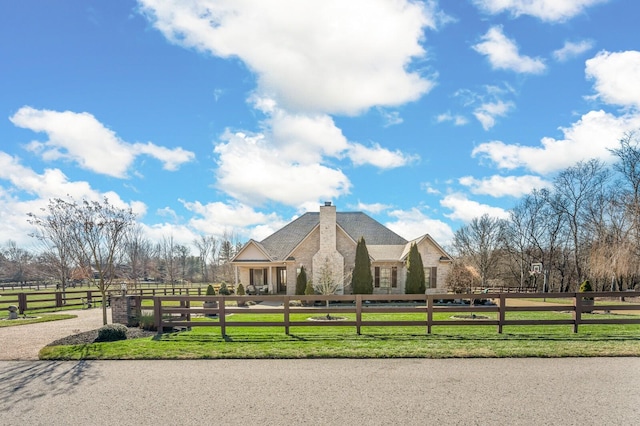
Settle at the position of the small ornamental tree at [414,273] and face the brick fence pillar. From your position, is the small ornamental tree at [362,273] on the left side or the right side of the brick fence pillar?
right

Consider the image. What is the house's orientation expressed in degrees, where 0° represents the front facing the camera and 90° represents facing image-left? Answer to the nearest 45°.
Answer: approximately 0°

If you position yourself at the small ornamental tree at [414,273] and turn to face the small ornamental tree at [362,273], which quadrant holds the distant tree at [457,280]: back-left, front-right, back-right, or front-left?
back-right

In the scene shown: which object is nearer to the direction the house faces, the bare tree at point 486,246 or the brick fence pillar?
the brick fence pillar

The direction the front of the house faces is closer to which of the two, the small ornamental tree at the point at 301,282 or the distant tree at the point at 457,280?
the small ornamental tree

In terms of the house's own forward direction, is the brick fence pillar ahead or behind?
ahead

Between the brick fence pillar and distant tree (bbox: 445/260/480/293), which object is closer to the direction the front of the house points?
the brick fence pillar

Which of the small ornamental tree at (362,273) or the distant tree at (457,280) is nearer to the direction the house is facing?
the small ornamental tree

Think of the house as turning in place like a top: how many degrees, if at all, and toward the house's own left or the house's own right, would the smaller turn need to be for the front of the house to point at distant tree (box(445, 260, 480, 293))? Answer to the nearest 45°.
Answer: approximately 90° to the house's own left

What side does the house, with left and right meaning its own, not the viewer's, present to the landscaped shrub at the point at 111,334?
front

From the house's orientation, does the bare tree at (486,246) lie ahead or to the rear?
to the rear
